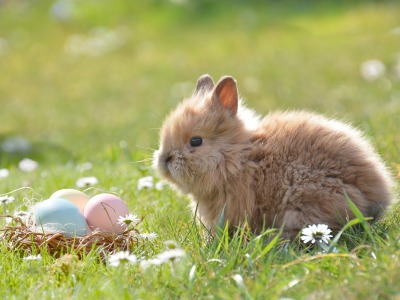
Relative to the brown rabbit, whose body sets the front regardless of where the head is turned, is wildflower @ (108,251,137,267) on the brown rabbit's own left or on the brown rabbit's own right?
on the brown rabbit's own left

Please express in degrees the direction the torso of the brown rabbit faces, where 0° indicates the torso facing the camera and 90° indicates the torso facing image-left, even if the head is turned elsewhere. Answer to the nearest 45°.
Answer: approximately 90°

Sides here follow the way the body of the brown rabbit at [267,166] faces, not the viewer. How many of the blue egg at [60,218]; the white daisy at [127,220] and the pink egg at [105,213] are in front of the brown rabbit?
3

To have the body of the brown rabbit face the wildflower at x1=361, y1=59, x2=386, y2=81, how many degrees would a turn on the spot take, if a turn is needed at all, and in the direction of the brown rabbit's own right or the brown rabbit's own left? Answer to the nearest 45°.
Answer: approximately 90° to the brown rabbit's own right

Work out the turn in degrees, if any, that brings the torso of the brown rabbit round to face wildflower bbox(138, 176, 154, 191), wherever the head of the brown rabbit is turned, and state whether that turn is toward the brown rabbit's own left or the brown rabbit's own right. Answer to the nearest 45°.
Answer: approximately 45° to the brown rabbit's own right

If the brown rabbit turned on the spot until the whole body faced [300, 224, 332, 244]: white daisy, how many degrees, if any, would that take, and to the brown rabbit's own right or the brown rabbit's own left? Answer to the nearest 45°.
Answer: approximately 135° to the brown rabbit's own left

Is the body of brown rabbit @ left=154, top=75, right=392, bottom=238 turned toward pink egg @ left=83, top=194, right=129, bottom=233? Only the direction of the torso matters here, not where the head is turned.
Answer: yes

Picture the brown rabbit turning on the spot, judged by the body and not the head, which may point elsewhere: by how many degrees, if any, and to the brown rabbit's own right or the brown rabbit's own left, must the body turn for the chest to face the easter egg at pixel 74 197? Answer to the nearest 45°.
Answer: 0° — it already faces it

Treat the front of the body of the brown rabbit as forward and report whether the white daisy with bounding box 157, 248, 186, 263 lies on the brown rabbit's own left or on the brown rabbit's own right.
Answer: on the brown rabbit's own left

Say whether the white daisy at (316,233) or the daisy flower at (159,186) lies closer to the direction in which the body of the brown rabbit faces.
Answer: the daisy flower
